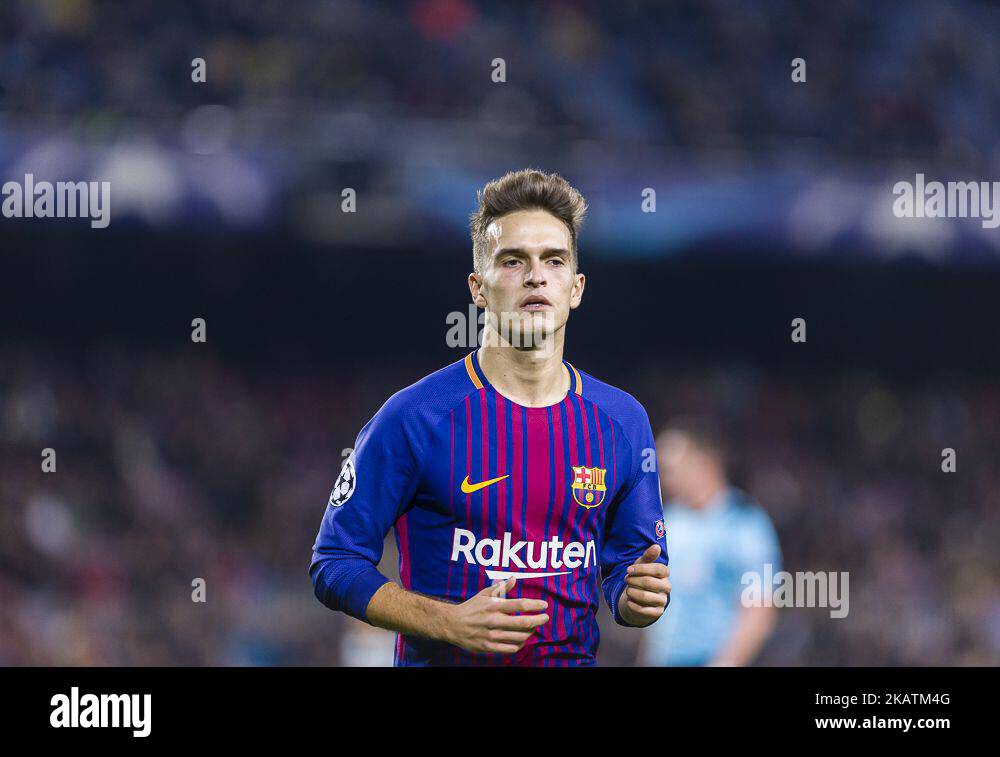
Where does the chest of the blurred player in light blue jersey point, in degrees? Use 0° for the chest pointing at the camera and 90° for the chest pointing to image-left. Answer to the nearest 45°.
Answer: approximately 45°
